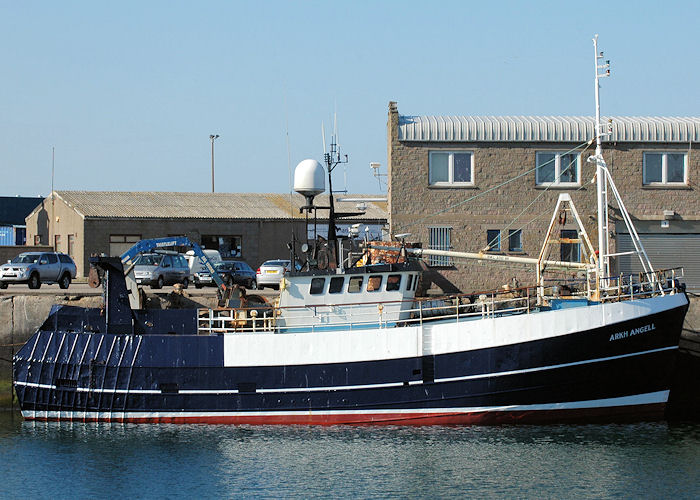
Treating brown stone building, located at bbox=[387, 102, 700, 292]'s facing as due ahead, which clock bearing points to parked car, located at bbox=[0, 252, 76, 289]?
The parked car is roughly at 3 o'clock from the brown stone building.

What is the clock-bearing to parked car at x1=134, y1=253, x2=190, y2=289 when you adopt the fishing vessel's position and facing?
The parked car is roughly at 8 o'clock from the fishing vessel.

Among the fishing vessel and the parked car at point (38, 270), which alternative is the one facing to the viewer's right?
the fishing vessel

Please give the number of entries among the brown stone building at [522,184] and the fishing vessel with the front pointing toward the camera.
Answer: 1

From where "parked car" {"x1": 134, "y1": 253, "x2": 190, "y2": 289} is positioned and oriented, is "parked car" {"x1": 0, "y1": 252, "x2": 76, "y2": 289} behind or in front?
in front

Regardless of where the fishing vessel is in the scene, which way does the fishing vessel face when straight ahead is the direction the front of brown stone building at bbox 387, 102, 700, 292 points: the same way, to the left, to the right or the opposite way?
to the left

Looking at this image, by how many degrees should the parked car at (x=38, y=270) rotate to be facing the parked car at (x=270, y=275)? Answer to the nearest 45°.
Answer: approximately 135° to its left

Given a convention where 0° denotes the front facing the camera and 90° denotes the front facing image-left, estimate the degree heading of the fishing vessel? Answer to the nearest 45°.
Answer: approximately 270°

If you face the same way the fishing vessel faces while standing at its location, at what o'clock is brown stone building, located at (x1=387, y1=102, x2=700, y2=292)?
The brown stone building is roughly at 10 o'clock from the fishing vessel.

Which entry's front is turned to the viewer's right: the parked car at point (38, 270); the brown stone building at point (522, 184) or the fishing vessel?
the fishing vessel
